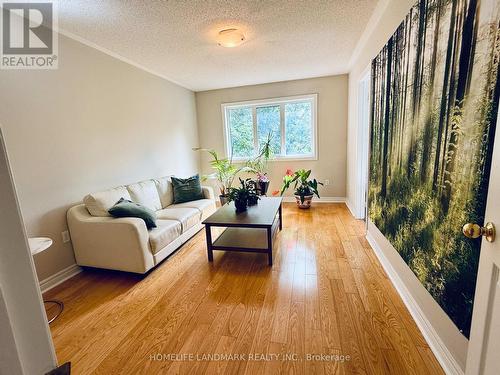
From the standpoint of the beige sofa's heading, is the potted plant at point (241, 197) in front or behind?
in front

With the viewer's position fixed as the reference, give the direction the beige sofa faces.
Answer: facing the viewer and to the right of the viewer

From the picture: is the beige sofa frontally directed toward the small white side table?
no

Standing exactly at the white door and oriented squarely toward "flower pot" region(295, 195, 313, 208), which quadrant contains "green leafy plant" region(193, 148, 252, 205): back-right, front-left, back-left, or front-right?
front-left

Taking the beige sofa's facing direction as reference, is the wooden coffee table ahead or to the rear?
ahead

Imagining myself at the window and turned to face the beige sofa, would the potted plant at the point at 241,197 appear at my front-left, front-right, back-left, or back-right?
front-left

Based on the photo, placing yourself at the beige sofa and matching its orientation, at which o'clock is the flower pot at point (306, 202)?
The flower pot is roughly at 10 o'clock from the beige sofa.

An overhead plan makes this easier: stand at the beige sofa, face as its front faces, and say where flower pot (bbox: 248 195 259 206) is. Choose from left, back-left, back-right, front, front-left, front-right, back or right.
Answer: front-left

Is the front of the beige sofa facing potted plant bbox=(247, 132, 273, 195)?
no

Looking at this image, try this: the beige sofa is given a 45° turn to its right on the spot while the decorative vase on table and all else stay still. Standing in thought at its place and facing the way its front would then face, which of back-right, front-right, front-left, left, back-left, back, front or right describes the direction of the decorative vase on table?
left

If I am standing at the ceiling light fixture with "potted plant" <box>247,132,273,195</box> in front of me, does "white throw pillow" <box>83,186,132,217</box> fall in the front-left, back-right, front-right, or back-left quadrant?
back-left

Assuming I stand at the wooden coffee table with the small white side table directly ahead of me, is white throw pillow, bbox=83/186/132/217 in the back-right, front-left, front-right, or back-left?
front-right
